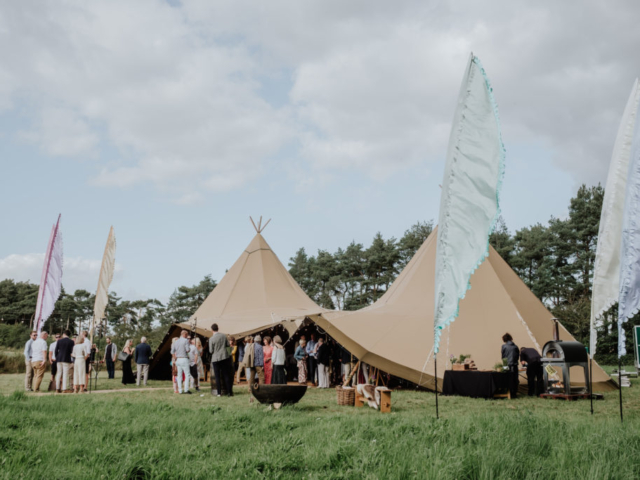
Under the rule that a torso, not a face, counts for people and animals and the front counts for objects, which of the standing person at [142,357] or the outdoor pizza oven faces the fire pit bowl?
the outdoor pizza oven

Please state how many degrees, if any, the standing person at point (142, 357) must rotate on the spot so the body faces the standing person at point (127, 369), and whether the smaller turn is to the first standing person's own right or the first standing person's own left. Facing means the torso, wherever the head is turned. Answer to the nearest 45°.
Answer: approximately 45° to the first standing person's own left

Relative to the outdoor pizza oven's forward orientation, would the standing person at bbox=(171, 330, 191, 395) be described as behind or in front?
in front

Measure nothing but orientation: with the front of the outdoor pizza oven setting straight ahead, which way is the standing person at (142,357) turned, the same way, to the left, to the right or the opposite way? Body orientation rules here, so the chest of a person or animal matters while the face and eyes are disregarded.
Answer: to the right

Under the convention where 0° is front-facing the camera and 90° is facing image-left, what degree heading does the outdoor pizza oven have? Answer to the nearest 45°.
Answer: approximately 45°

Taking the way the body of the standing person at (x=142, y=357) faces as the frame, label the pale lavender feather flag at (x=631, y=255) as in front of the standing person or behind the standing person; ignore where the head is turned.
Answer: behind
